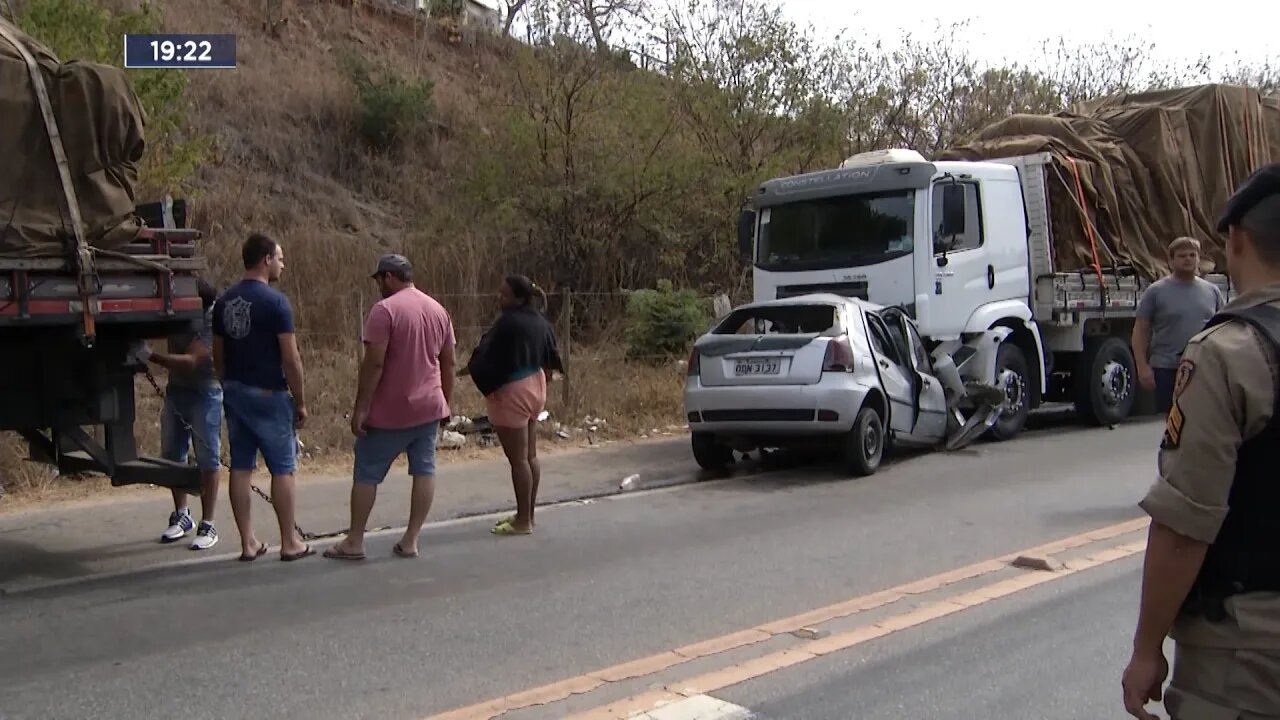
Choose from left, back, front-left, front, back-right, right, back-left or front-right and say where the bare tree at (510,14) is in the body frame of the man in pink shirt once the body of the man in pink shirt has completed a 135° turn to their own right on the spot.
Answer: left

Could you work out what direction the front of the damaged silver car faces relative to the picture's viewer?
facing away from the viewer and to the right of the viewer

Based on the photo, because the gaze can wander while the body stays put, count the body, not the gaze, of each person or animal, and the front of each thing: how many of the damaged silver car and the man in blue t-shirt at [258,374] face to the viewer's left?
0

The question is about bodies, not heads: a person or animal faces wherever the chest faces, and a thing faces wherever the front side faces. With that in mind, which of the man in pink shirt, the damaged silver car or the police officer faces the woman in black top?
the police officer

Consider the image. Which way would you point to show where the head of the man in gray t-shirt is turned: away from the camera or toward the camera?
toward the camera

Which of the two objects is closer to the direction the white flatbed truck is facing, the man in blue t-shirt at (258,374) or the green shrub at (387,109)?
the man in blue t-shirt

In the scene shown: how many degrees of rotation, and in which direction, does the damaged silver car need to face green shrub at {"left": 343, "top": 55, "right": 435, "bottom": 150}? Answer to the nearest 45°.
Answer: approximately 90° to its left

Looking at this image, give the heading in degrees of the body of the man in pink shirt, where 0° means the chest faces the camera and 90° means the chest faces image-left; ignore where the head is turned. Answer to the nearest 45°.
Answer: approximately 135°

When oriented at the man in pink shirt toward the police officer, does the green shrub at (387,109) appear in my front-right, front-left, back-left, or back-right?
back-left

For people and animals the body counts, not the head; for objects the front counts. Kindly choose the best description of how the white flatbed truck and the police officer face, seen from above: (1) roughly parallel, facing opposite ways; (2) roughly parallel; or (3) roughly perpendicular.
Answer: roughly perpendicular

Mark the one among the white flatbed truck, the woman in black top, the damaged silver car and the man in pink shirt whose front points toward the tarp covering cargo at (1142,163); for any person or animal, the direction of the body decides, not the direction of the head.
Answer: the damaged silver car
